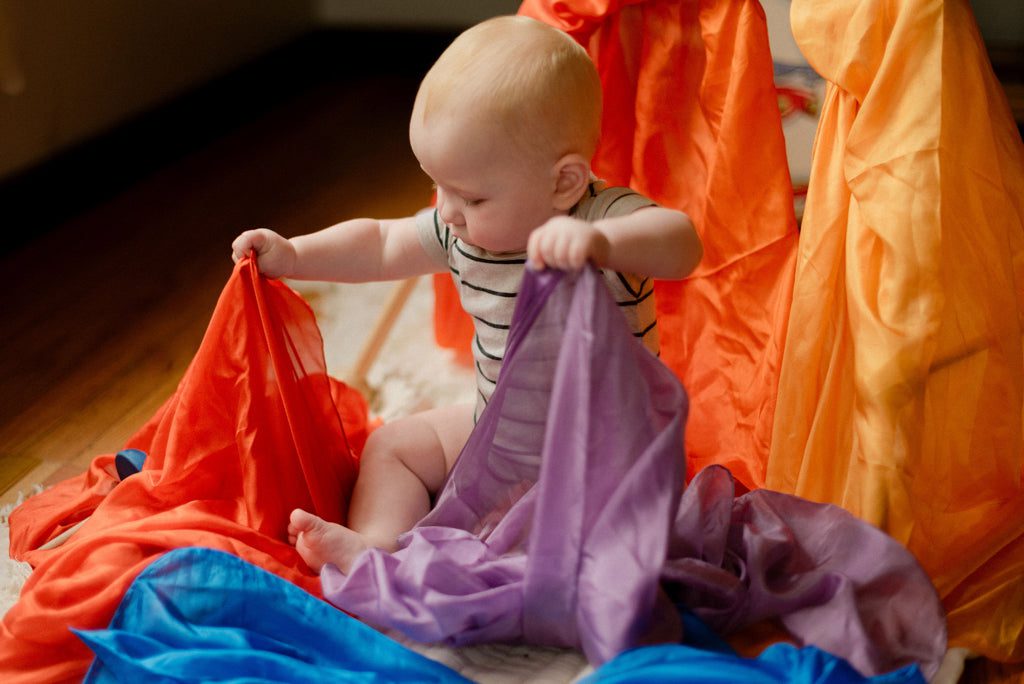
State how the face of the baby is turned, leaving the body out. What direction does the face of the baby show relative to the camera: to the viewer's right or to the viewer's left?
to the viewer's left

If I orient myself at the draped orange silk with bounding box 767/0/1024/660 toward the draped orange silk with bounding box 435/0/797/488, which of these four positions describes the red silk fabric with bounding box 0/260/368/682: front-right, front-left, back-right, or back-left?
front-left

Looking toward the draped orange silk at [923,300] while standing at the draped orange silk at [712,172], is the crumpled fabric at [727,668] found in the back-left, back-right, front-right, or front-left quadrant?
front-right

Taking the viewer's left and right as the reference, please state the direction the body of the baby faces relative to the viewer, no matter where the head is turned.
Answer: facing the viewer and to the left of the viewer
